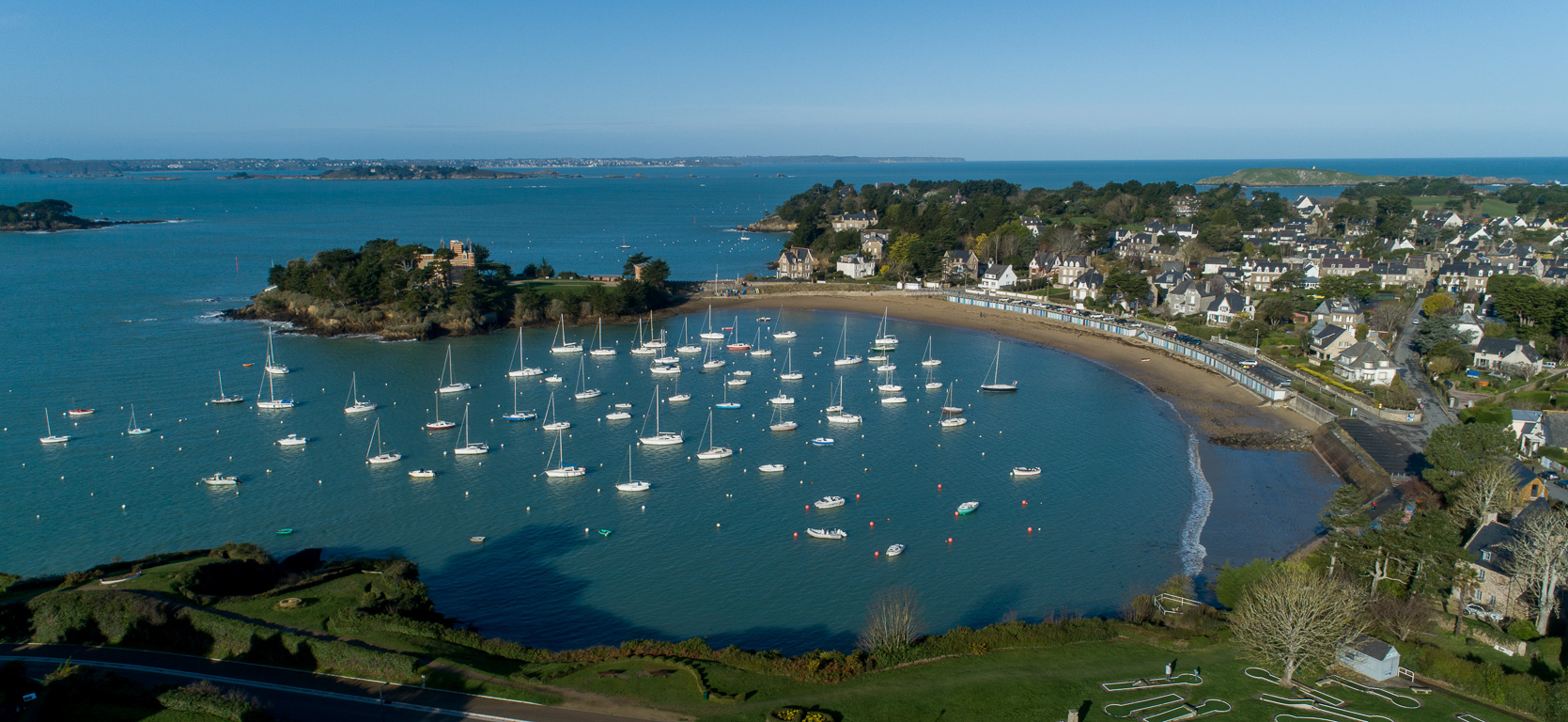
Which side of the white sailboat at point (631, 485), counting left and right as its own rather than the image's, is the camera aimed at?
left

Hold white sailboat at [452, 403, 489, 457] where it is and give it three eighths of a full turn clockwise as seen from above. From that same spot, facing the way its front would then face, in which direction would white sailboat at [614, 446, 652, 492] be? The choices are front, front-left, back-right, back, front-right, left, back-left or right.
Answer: right

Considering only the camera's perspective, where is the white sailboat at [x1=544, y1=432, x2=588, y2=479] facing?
facing to the left of the viewer

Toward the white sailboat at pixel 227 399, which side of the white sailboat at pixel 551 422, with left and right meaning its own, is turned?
front

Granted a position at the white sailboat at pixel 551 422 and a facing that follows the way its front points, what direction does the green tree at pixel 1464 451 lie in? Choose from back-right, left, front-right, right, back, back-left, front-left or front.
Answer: back-left

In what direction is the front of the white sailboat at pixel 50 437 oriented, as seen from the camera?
facing to the left of the viewer

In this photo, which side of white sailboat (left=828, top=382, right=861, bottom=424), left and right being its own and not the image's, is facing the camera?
left

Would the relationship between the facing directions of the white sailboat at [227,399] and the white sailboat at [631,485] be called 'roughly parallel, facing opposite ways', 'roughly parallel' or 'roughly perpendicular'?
roughly parallel

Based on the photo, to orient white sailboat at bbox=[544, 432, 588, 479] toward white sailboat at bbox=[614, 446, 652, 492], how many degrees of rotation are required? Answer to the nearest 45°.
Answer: approximately 135° to its left

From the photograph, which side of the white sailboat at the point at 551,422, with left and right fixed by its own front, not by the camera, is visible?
left

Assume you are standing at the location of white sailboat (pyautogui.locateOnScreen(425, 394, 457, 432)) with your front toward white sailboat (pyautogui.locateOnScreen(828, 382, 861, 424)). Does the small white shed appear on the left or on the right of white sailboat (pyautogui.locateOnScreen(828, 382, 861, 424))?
right

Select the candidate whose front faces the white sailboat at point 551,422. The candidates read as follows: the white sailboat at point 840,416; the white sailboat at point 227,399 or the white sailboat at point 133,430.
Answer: the white sailboat at point 840,416

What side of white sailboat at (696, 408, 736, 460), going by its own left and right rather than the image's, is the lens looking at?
left

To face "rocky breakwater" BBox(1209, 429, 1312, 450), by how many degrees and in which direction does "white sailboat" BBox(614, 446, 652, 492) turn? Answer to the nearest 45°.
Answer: approximately 180°

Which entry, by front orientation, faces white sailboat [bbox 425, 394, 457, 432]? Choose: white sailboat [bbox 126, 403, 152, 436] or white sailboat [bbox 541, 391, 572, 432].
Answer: white sailboat [bbox 541, 391, 572, 432]

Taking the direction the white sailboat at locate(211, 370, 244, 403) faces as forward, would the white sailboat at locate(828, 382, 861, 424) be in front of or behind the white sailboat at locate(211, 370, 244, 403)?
behind

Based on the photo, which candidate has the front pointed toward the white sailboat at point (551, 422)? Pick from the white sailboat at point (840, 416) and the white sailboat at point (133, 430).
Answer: the white sailboat at point (840, 416)

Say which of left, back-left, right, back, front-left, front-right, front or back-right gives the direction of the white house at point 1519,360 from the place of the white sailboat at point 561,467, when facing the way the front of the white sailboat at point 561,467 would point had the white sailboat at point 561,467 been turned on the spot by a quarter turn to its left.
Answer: left

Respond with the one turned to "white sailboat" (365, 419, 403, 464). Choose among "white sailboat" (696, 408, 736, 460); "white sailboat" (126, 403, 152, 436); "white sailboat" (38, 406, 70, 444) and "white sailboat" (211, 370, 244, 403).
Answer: "white sailboat" (696, 408, 736, 460)

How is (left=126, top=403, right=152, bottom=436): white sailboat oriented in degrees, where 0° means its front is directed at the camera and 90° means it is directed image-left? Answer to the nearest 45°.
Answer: approximately 90°

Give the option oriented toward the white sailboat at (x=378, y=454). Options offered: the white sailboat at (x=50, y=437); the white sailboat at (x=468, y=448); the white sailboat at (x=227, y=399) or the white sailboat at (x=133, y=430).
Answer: the white sailboat at (x=468, y=448)
